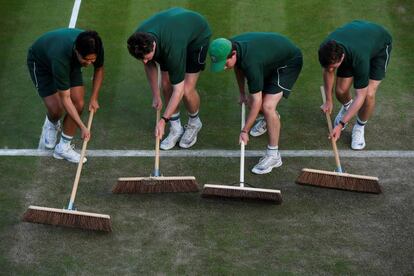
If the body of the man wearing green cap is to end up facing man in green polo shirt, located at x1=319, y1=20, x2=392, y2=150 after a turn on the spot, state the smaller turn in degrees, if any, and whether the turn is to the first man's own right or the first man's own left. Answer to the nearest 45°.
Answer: approximately 135° to the first man's own left

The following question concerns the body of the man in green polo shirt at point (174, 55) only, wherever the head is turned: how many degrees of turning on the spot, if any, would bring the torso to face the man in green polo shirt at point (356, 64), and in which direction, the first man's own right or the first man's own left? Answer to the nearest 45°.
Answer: approximately 135° to the first man's own left

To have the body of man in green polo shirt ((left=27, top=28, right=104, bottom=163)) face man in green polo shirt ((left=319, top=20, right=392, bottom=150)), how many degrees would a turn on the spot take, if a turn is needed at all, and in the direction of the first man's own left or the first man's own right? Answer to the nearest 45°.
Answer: approximately 45° to the first man's own left

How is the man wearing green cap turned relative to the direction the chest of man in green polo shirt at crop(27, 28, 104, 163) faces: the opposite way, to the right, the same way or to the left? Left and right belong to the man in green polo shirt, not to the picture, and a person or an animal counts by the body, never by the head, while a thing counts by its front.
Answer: to the right

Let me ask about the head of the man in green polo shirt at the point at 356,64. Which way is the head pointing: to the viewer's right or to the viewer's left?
to the viewer's left

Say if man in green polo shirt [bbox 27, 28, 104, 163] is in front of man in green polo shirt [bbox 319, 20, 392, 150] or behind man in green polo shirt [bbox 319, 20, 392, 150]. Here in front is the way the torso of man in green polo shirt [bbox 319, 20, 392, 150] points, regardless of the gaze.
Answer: in front

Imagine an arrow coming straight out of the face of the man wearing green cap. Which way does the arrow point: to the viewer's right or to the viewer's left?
to the viewer's left

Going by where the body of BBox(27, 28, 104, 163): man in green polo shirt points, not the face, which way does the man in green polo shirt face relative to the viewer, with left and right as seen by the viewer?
facing the viewer and to the right of the viewer

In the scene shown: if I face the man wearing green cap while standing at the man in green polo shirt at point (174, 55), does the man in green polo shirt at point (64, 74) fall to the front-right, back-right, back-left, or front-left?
back-right

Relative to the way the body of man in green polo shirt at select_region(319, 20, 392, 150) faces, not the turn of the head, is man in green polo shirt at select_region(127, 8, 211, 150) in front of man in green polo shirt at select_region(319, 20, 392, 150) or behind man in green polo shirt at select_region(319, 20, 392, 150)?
in front

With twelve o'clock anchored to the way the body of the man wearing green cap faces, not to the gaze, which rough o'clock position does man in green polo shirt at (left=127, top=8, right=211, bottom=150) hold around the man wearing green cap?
The man in green polo shirt is roughly at 2 o'clock from the man wearing green cap.

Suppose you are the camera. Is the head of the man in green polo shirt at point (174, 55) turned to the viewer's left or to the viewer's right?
to the viewer's left

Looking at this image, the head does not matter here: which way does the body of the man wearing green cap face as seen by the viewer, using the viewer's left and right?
facing the viewer and to the left of the viewer

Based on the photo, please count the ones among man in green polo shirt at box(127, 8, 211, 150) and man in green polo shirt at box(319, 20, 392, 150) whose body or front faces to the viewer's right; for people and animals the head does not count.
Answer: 0
